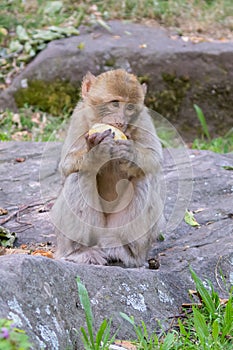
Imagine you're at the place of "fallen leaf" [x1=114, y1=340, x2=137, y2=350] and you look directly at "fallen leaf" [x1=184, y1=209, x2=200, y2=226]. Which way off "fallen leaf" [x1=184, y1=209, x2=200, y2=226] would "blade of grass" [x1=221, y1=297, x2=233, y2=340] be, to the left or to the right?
right

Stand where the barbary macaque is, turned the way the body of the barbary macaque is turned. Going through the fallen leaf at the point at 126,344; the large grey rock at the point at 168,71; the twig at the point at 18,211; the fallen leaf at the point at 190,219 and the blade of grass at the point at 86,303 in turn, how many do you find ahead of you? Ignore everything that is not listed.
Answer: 2

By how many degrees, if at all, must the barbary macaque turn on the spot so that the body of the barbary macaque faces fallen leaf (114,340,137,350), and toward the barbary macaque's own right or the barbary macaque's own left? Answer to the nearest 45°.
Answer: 0° — it already faces it

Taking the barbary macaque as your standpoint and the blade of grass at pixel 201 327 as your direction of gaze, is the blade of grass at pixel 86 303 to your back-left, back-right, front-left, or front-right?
front-right

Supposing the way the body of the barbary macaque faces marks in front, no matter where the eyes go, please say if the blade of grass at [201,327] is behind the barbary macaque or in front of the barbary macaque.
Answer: in front

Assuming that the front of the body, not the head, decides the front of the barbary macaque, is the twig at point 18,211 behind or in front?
behind

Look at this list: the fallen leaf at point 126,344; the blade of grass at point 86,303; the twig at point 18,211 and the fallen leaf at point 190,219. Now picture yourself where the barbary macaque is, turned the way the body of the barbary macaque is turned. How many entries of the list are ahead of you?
2

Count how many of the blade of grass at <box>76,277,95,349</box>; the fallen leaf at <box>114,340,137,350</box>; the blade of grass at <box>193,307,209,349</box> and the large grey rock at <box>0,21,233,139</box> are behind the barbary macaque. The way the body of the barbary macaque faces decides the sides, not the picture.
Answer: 1

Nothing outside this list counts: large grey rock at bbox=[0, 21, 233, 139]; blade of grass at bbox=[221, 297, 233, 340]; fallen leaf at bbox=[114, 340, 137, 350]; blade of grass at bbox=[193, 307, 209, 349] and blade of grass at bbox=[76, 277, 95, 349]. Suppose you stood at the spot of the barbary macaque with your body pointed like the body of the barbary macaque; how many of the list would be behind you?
1

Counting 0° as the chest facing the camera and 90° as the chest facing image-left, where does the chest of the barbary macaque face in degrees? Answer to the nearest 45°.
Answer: approximately 0°

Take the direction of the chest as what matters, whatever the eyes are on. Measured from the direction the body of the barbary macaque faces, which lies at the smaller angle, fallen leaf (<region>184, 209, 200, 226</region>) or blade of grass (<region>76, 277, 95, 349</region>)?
the blade of grass

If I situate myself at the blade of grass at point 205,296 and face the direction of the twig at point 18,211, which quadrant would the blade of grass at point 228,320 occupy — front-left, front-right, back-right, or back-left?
back-left

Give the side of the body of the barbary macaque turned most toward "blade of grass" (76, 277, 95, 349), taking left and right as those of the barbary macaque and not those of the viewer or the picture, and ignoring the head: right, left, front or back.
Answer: front
